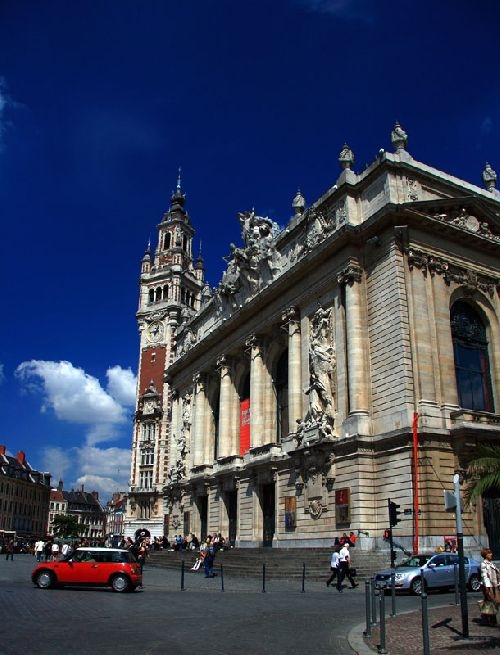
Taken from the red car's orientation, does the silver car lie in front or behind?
behind

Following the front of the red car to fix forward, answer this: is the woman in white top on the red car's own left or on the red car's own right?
on the red car's own left

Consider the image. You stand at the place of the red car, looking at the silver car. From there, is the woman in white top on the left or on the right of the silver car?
right

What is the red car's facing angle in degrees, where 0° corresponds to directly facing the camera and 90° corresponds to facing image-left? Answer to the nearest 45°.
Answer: approximately 90°
